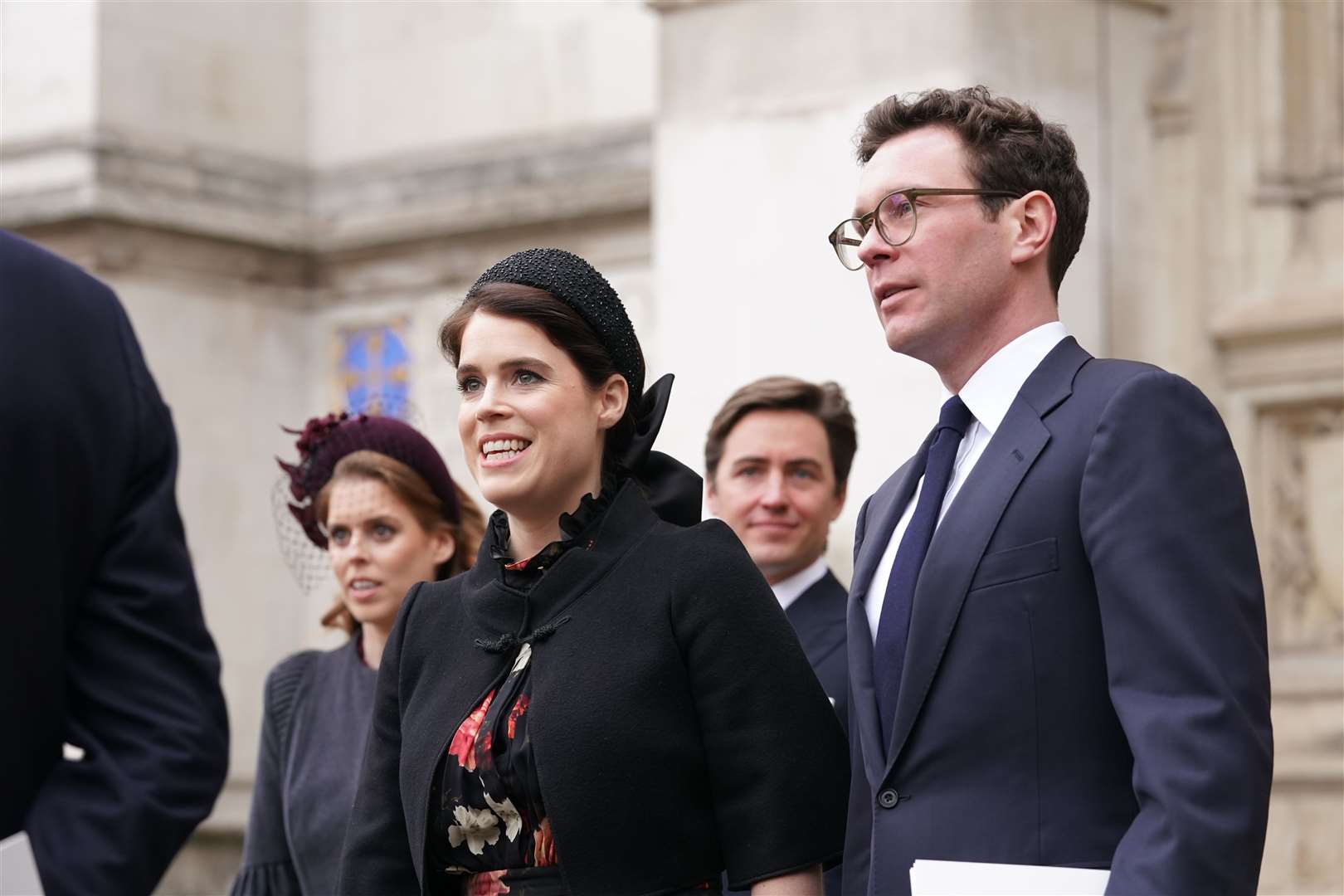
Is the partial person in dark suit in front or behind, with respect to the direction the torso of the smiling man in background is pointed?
in front

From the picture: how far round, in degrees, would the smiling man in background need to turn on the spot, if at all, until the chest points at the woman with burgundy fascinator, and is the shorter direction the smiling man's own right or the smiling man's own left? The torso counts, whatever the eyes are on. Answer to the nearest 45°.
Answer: approximately 90° to the smiling man's own right

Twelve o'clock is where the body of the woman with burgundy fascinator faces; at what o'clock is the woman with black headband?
The woman with black headband is roughly at 10 o'clock from the woman with burgundy fascinator.

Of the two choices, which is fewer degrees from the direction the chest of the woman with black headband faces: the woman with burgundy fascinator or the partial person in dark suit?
the partial person in dark suit

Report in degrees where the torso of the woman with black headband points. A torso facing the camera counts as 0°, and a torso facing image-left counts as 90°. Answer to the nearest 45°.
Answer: approximately 45°

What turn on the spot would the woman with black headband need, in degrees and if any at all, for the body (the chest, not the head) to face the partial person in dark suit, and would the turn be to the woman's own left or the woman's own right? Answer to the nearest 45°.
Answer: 0° — they already face them

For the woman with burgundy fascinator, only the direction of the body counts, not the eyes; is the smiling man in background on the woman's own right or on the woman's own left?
on the woman's own left

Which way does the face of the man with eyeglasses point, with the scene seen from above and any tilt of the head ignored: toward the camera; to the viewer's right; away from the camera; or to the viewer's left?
to the viewer's left

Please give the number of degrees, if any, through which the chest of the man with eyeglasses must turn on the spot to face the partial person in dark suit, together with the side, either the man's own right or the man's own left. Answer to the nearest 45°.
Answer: approximately 45° to the man's own right
